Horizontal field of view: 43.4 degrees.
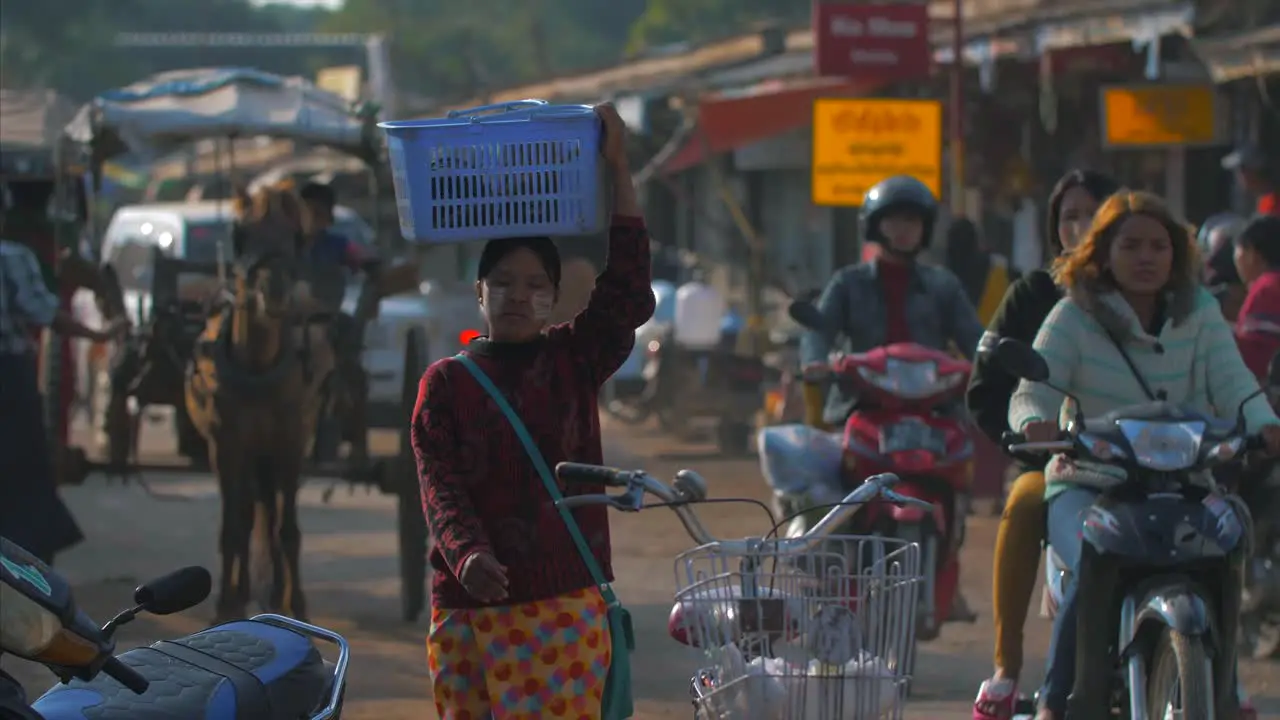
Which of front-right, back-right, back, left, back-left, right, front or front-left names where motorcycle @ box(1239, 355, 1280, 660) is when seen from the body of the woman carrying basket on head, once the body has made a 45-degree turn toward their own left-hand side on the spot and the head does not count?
left

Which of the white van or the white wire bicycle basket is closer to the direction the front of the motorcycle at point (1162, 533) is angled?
the white wire bicycle basket

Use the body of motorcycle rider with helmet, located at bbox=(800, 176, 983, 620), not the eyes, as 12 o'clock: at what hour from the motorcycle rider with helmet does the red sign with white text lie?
The red sign with white text is roughly at 6 o'clock from the motorcycle rider with helmet.

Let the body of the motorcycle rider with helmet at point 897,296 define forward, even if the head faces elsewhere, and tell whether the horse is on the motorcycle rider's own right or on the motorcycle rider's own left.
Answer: on the motorcycle rider's own right

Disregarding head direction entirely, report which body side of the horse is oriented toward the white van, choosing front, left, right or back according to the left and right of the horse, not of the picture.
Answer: back

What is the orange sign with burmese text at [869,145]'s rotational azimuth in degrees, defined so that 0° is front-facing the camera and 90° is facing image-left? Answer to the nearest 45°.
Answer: approximately 0°

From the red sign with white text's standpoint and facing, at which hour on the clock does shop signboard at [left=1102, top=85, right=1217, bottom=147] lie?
The shop signboard is roughly at 10 o'clock from the red sign with white text.

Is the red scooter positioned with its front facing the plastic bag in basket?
yes

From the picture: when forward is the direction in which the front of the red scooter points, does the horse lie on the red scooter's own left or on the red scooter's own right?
on the red scooter's own right
